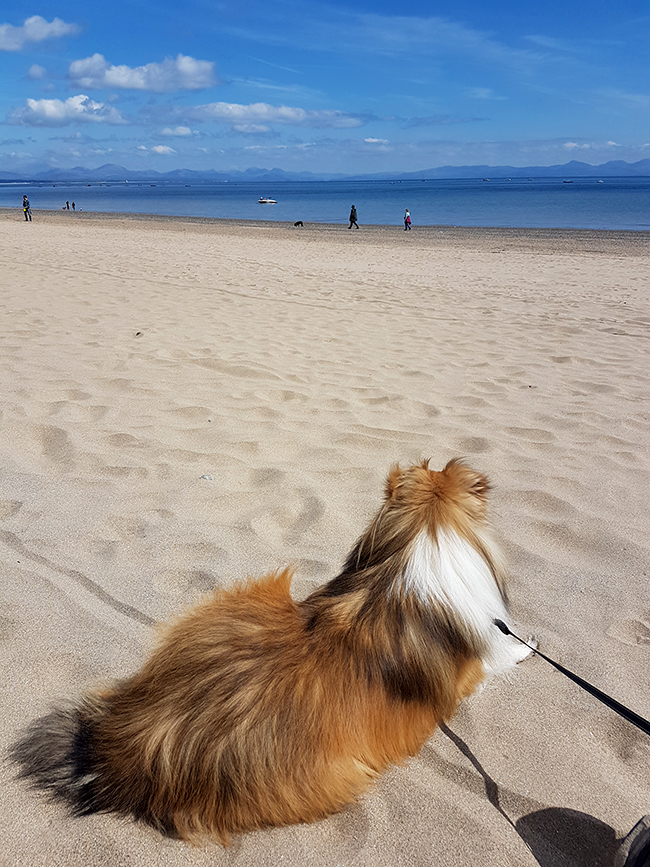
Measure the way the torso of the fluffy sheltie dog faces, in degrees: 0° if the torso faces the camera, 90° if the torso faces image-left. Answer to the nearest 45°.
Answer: approximately 225°
